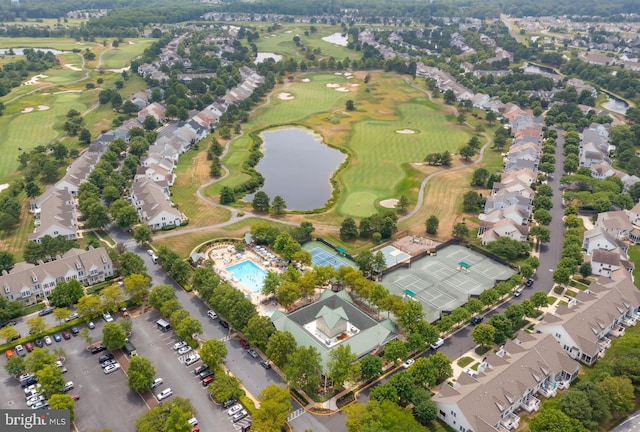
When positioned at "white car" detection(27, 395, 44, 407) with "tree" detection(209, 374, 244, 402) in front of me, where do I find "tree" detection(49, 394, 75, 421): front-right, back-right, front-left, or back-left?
front-right

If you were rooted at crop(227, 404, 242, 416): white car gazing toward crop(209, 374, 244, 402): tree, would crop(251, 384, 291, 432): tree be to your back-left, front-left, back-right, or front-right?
back-right

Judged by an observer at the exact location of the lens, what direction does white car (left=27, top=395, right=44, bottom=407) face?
facing to the right of the viewer

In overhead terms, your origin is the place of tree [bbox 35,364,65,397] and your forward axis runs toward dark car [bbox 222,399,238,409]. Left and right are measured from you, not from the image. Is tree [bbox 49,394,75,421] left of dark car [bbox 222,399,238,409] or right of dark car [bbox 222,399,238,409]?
right

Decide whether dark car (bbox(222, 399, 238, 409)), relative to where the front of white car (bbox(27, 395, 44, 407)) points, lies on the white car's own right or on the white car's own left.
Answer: on the white car's own left

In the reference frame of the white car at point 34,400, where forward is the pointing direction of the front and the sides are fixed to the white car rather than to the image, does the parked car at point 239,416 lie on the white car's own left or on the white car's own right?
on the white car's own right

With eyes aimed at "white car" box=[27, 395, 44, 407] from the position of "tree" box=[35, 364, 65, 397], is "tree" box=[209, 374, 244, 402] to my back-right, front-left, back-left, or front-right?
back-left
